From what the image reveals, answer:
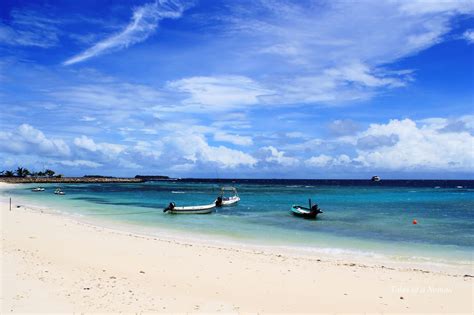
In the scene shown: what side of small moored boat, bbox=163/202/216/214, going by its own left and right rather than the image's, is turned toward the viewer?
right
